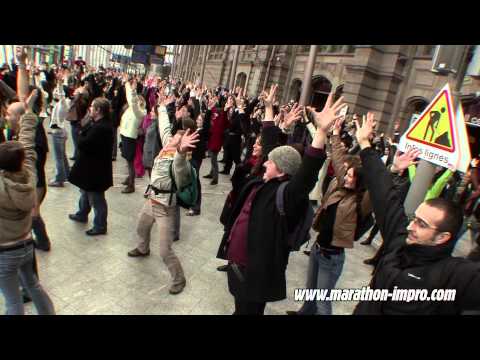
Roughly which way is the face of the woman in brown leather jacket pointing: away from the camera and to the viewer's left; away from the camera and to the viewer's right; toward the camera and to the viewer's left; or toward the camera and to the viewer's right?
toward the camera and to the viewer's left

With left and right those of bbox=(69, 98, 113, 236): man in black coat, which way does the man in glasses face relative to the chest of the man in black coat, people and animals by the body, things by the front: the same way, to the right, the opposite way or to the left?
the same way

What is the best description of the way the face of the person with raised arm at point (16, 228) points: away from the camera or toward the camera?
away from the camera

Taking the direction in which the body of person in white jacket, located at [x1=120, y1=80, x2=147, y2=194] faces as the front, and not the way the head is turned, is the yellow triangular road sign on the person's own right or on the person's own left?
on the person's own left

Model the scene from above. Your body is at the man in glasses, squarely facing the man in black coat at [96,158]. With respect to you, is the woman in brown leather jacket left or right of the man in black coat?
right

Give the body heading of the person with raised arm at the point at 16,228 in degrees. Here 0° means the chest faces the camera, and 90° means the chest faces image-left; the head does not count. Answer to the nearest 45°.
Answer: approximately 180°

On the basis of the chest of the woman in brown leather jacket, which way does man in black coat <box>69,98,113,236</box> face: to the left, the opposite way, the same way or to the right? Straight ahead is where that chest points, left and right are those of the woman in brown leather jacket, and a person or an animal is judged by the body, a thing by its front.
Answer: the same way

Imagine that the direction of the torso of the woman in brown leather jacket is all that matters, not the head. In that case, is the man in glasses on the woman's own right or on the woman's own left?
on the woman's own left

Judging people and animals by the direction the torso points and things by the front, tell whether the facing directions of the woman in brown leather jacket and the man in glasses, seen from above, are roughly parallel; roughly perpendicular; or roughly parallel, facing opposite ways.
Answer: roughly parallel
